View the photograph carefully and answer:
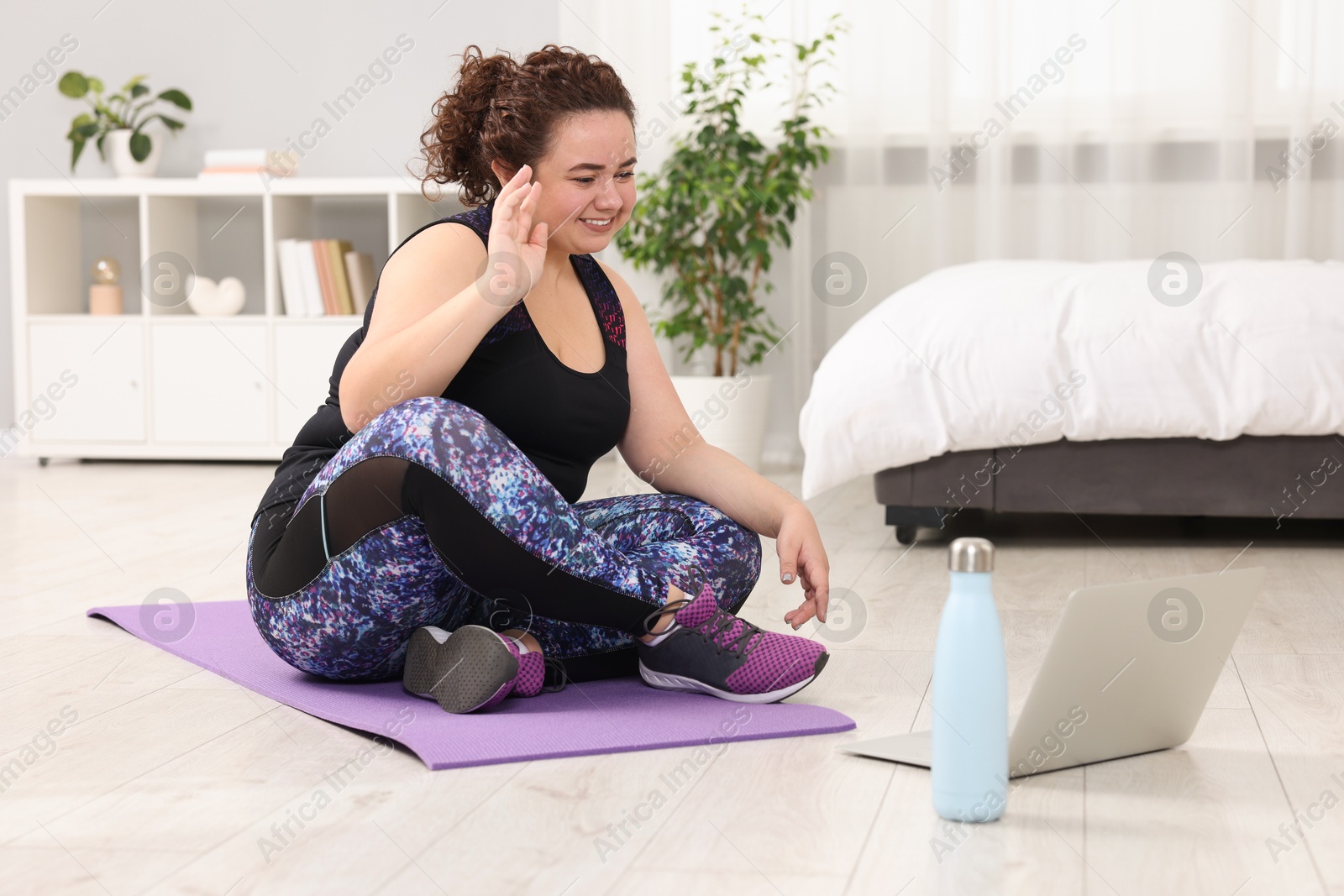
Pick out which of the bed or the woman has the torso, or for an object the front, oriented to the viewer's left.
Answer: the bed

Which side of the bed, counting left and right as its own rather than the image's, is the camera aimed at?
left

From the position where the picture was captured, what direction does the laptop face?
facing away from the viewer and to the left of the viewer

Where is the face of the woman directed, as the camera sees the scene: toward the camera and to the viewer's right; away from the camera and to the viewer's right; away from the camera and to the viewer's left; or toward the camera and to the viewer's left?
toward the camera and to the viewer's right

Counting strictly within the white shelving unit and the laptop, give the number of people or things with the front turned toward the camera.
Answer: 1

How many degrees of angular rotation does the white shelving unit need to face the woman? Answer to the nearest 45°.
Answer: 0° — it already faces them

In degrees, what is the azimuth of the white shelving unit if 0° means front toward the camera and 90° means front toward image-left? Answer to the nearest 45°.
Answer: approximately 0°

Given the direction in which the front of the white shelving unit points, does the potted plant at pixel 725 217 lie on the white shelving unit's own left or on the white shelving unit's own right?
on the white shelving unit's own left
